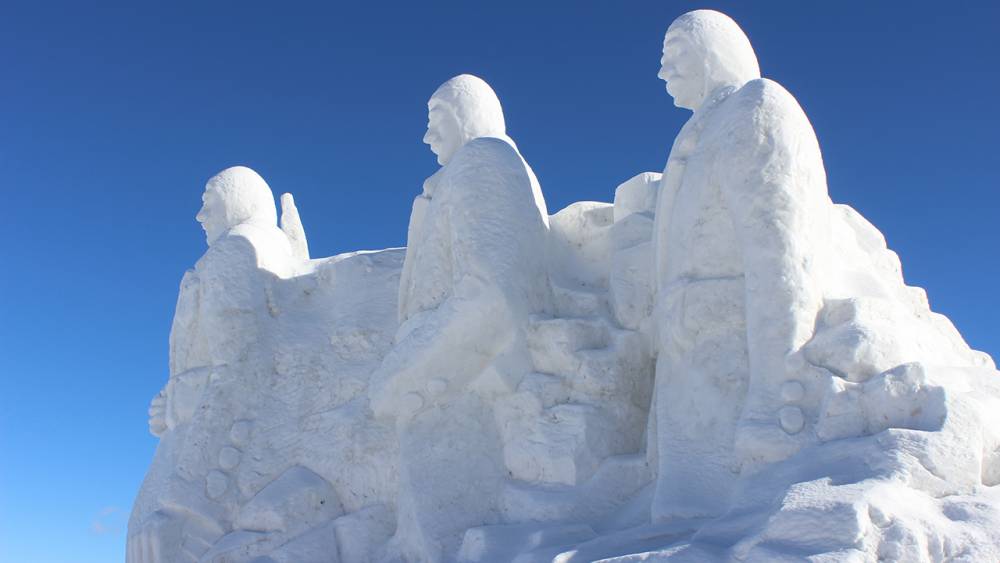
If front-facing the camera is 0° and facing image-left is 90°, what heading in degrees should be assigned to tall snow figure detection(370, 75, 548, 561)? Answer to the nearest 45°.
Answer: approximately 90°

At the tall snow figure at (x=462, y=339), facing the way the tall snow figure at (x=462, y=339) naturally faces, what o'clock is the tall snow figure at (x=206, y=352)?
the tall snow figure at (x=206, y=352) is roughly at 1 o'clock from the tall snow figure at (x=462, y=339).

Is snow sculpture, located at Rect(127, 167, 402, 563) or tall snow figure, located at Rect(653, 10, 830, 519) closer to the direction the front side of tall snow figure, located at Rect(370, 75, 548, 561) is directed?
the snow sculpture

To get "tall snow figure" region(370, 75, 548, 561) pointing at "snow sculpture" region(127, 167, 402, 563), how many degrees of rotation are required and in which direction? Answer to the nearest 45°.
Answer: approximately 45° to its right

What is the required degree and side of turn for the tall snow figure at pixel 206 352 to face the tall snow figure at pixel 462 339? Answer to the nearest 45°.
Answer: approximately 135° to its left

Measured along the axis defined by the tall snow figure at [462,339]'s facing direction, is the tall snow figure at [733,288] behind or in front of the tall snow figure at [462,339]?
behind

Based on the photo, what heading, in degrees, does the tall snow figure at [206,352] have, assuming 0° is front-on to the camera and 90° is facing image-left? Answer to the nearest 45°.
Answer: approximately 90°

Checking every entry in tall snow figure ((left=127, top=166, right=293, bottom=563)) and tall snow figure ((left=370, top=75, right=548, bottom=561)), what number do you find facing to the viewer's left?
2

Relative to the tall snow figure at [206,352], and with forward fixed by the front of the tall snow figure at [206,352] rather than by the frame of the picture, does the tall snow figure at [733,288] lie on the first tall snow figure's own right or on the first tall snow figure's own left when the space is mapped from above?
on the first tall snow figure's own left
